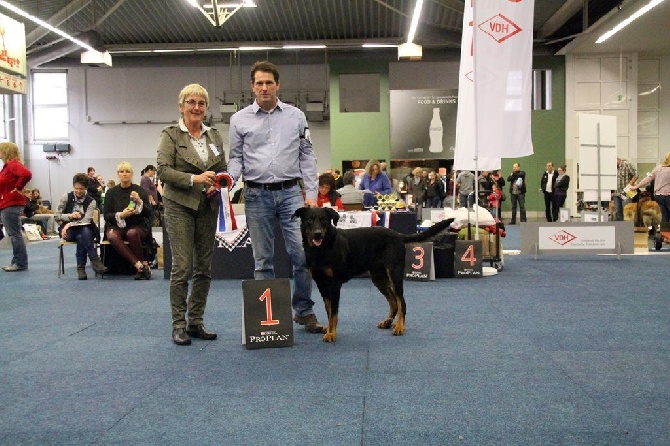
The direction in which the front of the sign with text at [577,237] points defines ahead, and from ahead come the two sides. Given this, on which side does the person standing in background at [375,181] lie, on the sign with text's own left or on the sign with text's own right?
on the sign with text's own right

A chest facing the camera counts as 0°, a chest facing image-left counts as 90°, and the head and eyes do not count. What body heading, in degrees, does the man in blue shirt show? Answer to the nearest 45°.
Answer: approximately 0°

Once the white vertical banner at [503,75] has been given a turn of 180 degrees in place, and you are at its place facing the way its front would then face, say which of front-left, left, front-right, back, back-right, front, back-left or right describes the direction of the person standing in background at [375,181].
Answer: front-left

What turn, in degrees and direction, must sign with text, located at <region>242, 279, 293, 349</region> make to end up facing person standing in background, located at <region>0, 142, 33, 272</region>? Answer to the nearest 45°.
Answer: approximately 135° to its right

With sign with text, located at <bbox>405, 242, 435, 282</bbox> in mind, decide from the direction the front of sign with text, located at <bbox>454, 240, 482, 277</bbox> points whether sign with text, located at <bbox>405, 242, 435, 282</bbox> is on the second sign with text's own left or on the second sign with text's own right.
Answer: on the second sign with text's own right

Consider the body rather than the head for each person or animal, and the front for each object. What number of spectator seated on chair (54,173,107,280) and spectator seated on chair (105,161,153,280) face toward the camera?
2

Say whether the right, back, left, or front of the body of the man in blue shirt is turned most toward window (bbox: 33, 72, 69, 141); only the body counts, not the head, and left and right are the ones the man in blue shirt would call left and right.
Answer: back

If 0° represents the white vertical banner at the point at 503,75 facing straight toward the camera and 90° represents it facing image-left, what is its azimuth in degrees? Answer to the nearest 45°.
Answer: approximately 0°

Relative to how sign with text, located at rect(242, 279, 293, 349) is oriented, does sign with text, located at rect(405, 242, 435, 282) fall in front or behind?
behind

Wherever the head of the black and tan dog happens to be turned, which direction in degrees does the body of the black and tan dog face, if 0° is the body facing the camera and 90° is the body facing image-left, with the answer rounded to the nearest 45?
approximately 45°

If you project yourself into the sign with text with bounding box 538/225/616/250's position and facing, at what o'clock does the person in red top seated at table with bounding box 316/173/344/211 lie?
The person in red top seated at table is roughly at 2 o'clock from the sign with text.

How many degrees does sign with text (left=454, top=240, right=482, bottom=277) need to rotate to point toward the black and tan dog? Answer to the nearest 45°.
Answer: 0° — it already faces it

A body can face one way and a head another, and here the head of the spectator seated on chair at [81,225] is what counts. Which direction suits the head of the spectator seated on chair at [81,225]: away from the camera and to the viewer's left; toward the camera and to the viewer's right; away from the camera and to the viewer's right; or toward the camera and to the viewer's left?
toward the camera and to the viewer's right

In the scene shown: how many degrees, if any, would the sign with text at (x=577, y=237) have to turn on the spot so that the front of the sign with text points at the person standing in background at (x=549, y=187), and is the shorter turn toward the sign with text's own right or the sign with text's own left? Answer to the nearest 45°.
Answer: approximately 180°
